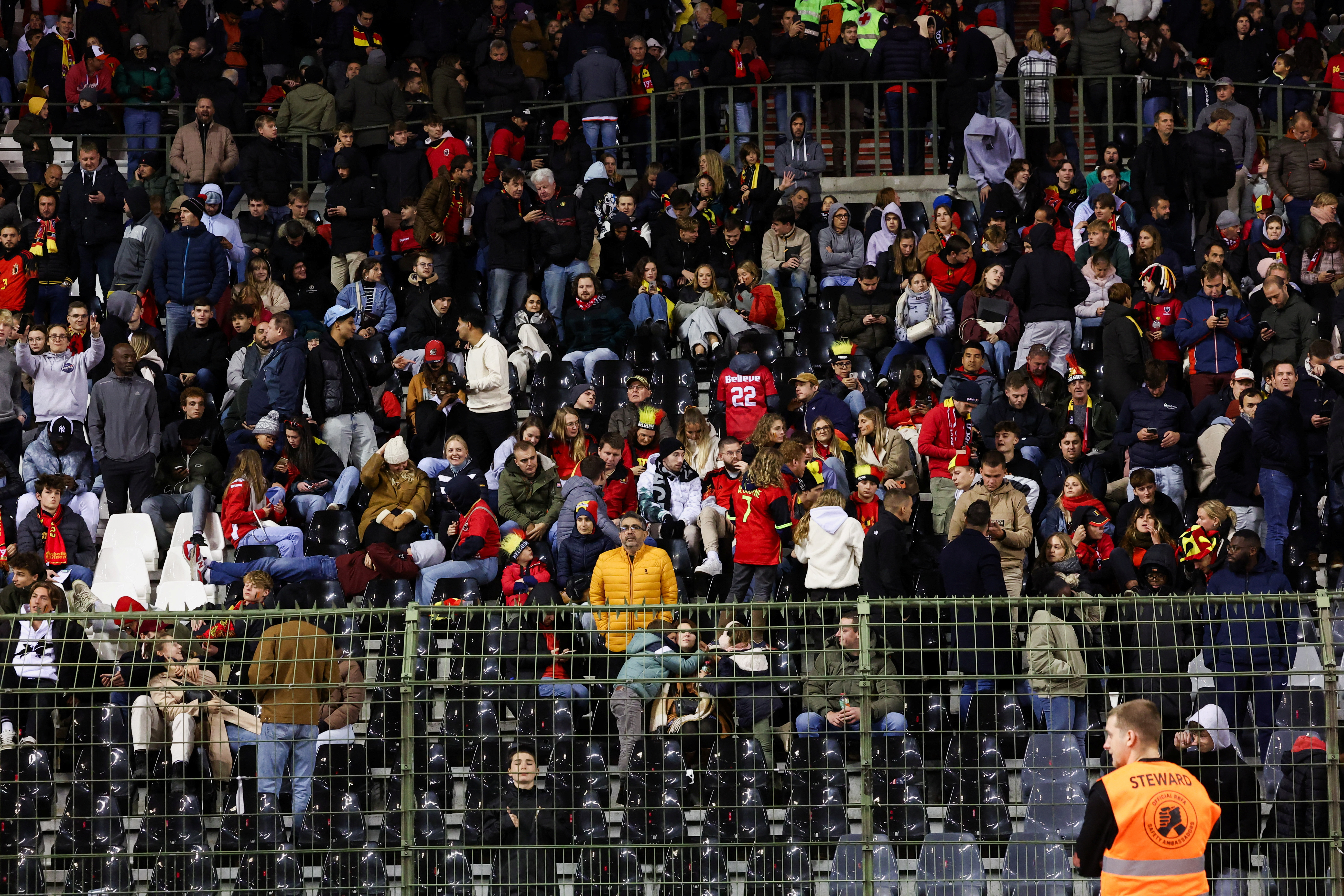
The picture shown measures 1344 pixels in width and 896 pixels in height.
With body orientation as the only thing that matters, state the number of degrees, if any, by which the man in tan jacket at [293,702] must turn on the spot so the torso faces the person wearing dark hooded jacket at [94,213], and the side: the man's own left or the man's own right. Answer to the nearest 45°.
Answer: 0° — they already face them

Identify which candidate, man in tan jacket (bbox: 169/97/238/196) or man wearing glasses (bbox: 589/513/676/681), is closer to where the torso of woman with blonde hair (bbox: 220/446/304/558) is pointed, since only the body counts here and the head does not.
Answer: the man wearing glasses

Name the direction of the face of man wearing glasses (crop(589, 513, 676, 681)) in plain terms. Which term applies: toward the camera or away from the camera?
toward the camera

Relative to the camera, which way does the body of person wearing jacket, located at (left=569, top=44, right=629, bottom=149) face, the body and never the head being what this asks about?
away from the camera

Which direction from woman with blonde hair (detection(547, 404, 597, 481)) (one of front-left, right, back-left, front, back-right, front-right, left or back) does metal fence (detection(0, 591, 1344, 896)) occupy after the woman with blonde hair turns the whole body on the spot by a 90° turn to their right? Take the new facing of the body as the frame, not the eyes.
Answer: left

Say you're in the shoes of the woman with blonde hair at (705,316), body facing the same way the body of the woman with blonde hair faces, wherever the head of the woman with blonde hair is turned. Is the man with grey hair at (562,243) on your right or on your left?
on your right

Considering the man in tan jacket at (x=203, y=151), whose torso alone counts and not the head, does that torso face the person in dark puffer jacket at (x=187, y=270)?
yes

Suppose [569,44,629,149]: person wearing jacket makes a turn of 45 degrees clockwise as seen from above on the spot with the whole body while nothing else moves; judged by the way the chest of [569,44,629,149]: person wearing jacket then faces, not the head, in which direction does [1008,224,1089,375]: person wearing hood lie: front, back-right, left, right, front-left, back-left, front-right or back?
right

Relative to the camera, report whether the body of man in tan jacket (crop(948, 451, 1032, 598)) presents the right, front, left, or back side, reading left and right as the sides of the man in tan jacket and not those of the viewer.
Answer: front

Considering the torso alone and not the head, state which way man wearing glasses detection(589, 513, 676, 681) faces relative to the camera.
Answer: toward the camera
